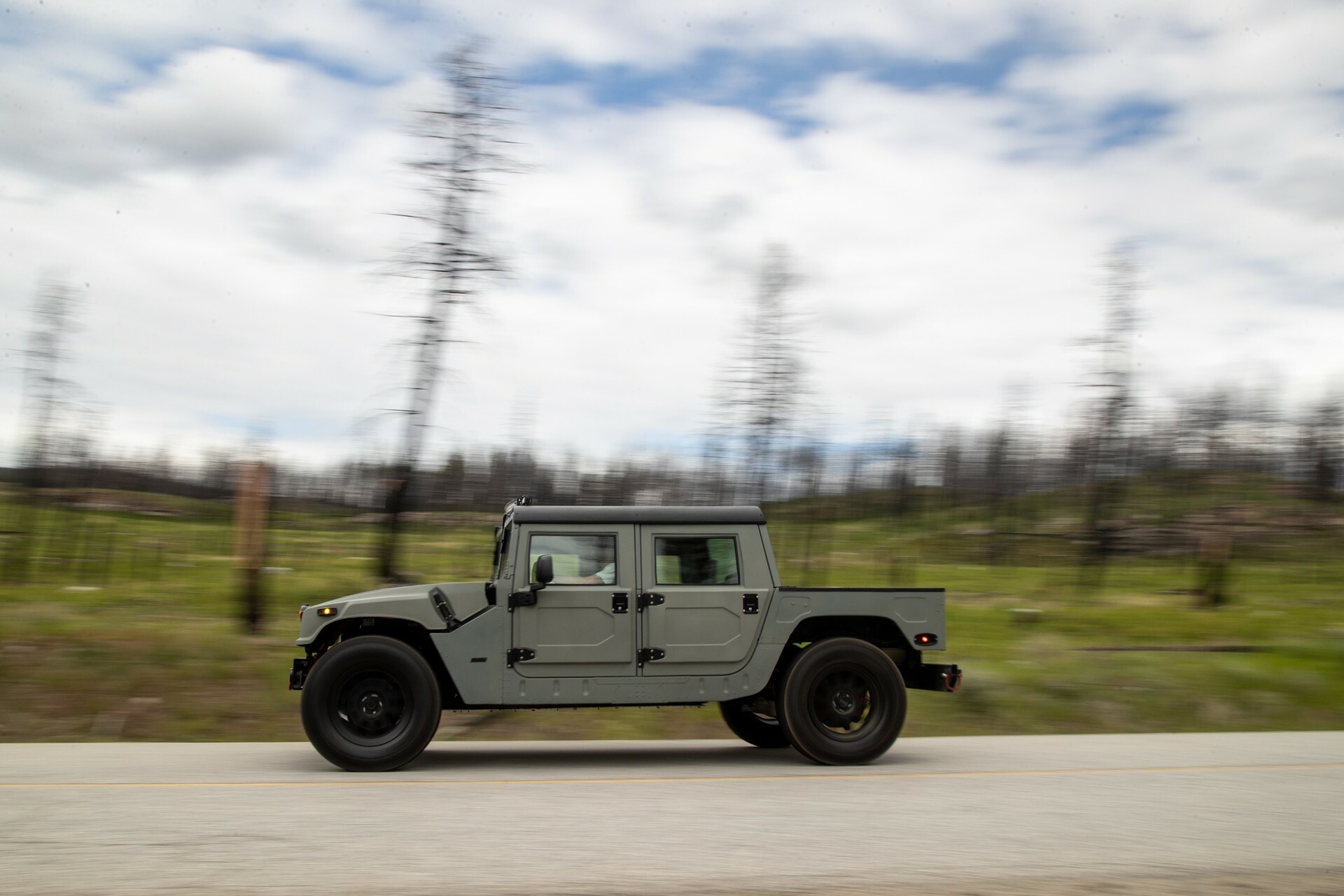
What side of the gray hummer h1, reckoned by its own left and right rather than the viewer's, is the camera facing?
left
